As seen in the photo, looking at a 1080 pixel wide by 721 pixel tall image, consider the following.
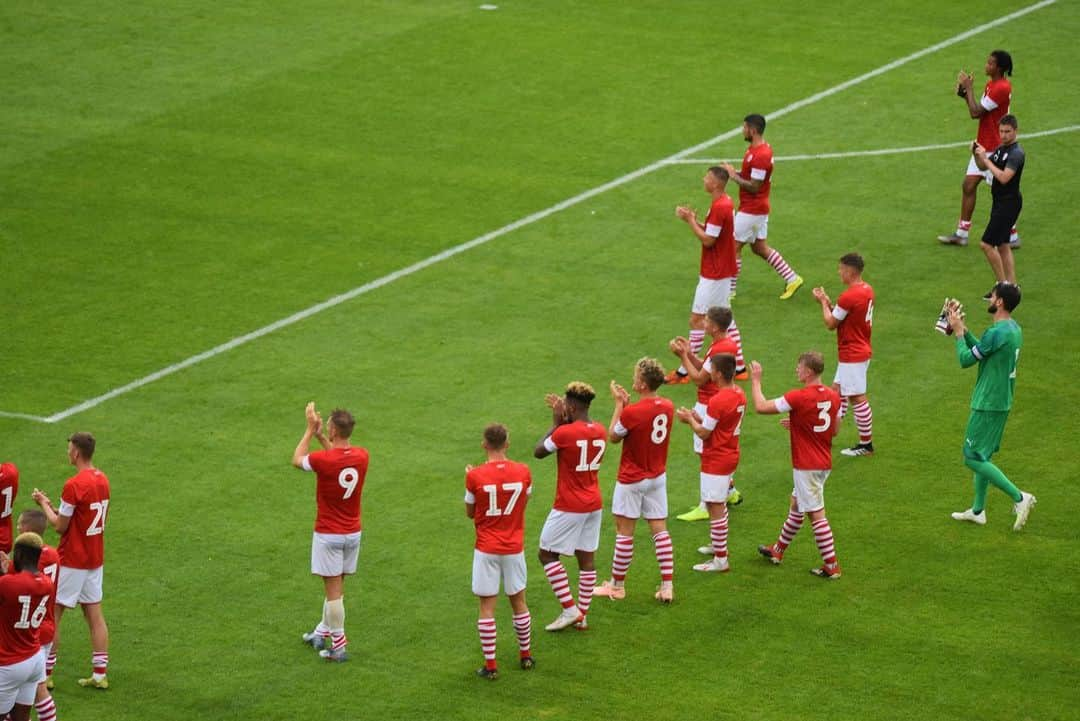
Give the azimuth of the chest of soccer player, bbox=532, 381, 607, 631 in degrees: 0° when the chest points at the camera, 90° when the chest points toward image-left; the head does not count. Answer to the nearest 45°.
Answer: approximately 135°

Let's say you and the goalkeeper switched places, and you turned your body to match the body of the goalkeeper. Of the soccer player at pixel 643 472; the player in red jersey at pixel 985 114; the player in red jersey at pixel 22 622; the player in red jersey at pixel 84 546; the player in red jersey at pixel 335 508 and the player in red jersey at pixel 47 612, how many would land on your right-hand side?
1

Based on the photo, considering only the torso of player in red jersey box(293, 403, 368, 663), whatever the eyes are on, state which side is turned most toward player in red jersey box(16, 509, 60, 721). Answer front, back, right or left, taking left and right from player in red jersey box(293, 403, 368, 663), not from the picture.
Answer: left

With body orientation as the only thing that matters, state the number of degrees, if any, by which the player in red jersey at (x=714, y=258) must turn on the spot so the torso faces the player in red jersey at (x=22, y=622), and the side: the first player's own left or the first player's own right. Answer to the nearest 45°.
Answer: approximately 45° to the first player's own left

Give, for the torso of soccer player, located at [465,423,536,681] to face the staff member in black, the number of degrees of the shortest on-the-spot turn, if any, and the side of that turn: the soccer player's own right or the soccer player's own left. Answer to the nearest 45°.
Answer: approximately 45° to the soccer player's own right

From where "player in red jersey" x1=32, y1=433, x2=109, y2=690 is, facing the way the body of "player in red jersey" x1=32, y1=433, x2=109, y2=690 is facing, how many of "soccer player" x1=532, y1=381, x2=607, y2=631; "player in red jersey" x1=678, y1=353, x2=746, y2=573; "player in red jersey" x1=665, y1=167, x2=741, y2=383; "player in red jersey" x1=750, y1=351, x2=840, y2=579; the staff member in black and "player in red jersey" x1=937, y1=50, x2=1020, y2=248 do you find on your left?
0

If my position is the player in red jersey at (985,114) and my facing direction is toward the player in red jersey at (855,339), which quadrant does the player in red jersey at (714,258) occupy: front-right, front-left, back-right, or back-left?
front-right

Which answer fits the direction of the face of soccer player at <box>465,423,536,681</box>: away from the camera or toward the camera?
away from the camera

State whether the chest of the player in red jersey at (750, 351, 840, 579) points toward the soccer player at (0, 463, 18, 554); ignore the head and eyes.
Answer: no

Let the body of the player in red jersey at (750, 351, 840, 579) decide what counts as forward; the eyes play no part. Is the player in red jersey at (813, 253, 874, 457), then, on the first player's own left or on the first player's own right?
on the first player's own right

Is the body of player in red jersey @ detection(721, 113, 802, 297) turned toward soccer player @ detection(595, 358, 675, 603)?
no

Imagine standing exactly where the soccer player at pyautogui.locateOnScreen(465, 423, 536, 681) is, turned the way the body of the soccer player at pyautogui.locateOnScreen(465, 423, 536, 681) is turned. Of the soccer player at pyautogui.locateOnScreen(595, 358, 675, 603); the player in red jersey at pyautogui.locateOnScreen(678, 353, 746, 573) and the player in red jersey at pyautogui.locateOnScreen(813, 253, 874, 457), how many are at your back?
0

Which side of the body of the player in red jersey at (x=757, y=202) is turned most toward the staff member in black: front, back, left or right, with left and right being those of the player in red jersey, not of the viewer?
back

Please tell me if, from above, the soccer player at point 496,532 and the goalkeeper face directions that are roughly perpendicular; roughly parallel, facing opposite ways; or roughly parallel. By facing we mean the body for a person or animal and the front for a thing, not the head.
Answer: roughly perpendicular

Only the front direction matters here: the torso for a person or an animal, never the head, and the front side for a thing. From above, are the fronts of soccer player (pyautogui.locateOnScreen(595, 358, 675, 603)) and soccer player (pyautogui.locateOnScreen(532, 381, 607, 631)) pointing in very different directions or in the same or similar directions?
same or similar directions

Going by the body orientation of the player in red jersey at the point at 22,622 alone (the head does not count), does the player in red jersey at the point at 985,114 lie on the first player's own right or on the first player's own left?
on the first player's own right

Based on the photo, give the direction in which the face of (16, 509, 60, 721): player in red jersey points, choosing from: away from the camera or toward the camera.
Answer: away from the camera

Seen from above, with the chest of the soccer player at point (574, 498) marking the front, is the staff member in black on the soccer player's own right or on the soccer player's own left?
on the soccer player's own right

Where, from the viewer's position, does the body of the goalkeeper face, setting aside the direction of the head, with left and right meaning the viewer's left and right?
facing to the left of the viewer
